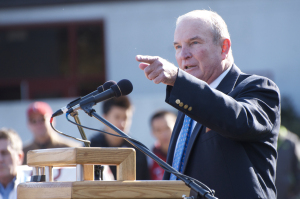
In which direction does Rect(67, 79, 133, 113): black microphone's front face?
to the viewer's right

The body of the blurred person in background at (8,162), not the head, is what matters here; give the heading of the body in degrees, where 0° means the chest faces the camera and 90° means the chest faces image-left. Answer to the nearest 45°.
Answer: approximately 45°

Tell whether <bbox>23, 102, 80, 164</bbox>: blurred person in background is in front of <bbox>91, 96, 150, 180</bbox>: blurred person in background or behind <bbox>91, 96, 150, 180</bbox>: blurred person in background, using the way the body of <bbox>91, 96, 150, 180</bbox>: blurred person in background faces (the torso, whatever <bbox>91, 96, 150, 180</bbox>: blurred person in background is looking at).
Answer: behind

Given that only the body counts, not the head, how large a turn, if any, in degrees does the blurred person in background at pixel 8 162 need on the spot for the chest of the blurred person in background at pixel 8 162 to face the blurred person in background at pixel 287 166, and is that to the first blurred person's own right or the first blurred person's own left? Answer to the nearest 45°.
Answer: approximately 135° to the first blurred person's own left

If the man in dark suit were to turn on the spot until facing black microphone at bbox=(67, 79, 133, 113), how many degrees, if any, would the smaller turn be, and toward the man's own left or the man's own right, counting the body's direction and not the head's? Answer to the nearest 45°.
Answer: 0° — they already face it

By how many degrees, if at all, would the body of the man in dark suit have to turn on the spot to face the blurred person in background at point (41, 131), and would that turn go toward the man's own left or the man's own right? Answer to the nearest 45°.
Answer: approximately 90° to the man's own right

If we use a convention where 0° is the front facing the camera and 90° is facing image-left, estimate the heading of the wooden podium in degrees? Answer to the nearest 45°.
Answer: approximately 45°

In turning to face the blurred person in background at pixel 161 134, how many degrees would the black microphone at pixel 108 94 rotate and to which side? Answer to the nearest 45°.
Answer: approximately 90° to its left

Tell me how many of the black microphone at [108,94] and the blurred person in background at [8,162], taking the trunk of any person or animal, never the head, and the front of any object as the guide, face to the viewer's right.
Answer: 1

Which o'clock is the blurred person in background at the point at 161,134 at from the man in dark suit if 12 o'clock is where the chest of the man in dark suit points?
The blurred person in background is roughly at 4 o'clock from the man in dark suit.

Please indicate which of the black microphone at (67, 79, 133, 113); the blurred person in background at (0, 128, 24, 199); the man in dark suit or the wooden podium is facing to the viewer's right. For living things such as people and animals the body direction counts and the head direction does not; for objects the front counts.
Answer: the black microphone

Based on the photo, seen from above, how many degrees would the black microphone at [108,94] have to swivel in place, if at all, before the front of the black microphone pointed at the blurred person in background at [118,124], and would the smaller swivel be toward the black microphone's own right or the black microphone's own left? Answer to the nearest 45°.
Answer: approximately 90° to the black microphone's own left
